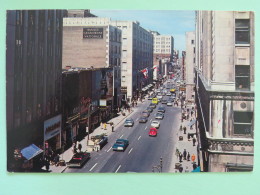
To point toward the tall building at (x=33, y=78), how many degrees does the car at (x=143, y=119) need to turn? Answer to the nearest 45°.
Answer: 0° — it already faces it

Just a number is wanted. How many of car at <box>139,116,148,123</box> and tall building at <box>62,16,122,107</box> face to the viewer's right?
1

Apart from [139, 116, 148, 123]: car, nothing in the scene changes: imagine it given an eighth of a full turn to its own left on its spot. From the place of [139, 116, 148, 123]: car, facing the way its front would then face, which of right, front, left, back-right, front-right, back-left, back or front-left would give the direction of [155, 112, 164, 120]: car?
back-left

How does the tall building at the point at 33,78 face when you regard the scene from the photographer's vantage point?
facing the viewer and to the right of the viewer

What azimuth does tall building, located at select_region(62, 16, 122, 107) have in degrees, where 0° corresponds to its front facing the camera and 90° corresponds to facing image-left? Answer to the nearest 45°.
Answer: approximately 270°

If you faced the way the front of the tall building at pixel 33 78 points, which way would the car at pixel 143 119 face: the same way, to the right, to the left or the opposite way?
to the right

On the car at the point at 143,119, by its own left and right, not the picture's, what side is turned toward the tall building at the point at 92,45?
right

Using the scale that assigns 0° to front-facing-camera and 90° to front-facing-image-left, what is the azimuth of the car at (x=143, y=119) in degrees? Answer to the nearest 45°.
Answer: approximately 45°
